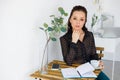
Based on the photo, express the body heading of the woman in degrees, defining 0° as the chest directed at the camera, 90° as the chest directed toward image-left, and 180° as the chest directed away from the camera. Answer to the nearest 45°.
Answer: approximately 0°

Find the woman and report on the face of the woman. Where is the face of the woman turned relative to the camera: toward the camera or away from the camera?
toward the camera
